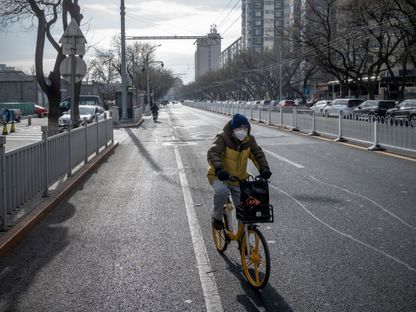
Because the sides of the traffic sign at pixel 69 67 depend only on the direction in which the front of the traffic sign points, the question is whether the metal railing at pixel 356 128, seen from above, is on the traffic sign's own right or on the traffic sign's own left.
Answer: on the traffic sign's own right

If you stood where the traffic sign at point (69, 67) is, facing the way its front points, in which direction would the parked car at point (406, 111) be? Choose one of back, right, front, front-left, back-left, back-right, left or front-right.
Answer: front-right

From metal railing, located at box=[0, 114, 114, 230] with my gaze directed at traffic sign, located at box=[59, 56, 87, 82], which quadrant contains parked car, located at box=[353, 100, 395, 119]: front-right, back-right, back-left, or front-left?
front-right

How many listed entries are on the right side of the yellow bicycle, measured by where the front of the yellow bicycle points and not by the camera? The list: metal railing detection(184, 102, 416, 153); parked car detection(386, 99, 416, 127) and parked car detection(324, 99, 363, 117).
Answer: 0

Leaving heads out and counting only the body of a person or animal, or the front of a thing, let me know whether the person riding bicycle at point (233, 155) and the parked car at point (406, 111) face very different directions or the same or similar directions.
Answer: very different directions

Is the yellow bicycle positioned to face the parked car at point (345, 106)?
no

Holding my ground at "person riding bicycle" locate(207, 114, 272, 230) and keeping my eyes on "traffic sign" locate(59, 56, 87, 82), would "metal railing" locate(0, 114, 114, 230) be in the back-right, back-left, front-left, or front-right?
front-left

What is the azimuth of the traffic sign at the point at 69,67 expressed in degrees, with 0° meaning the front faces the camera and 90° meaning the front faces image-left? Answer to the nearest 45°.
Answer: approximately 180°

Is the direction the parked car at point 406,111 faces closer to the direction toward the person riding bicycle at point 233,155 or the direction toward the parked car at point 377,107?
the parked car

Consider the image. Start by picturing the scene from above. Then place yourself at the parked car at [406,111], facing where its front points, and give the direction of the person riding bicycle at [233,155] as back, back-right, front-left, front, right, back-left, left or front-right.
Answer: back-left

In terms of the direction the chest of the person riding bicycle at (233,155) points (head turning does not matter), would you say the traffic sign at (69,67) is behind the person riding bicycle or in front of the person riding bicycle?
behind

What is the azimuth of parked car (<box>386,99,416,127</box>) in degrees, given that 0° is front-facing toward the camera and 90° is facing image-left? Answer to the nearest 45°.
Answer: approximately 135°

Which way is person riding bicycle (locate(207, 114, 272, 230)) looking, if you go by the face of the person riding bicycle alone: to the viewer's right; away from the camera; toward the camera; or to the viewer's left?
toward the camera

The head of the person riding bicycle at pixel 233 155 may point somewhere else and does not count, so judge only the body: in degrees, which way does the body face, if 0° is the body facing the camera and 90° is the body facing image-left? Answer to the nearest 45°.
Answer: approximately 315°
